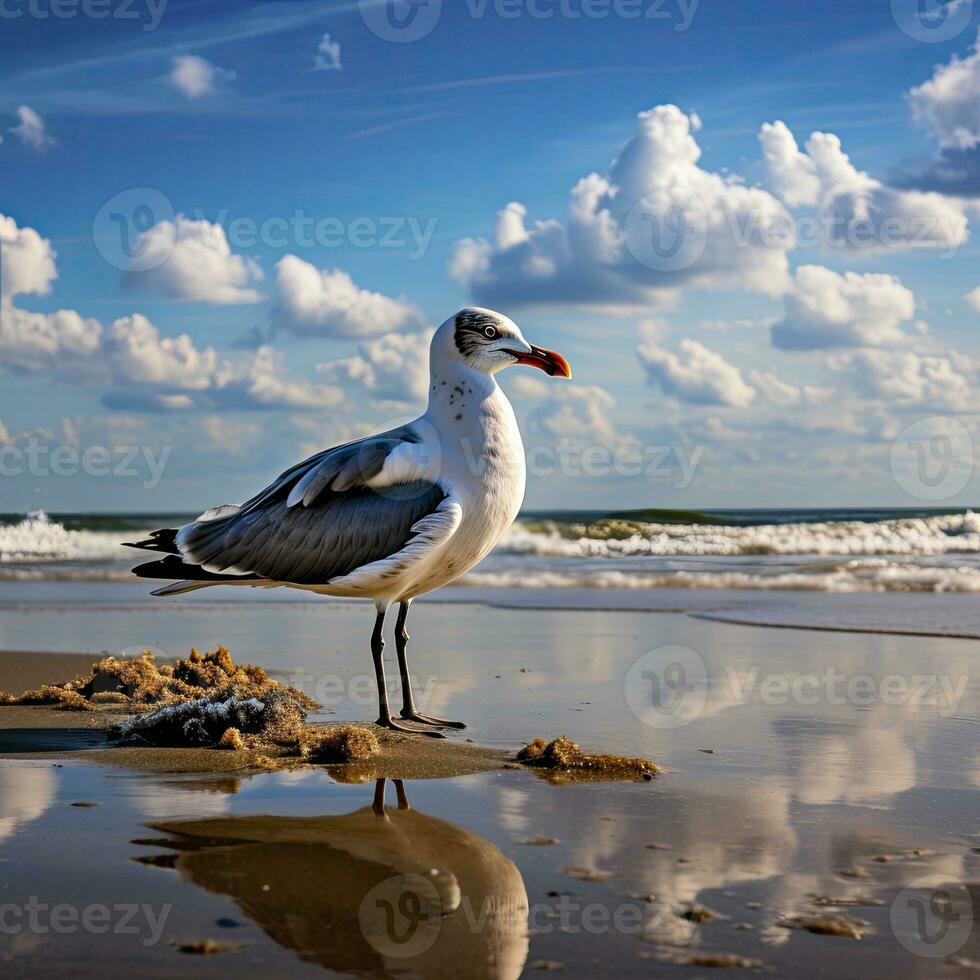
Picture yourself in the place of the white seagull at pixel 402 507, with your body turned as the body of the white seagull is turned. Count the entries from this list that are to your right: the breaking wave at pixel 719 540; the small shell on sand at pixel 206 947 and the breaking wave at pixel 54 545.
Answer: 1

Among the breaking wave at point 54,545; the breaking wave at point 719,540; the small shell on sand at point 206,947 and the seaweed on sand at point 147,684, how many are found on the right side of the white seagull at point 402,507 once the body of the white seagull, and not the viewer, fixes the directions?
1

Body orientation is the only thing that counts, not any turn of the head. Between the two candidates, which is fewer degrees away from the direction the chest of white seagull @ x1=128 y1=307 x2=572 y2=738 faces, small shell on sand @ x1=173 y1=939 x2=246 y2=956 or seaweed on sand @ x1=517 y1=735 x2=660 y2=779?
the seaweed on sand

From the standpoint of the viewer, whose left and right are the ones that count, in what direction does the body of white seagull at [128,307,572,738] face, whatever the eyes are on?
facing to the right of the viewer

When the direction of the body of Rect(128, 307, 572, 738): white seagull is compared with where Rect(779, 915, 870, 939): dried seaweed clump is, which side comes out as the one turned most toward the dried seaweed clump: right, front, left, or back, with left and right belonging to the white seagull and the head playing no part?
right

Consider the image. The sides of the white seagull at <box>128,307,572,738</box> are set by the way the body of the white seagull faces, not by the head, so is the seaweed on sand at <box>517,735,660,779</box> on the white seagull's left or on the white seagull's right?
on the white seagull's right

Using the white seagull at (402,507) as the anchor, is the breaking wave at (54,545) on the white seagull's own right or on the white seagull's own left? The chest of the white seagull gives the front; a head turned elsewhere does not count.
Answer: on the white seagull's own left

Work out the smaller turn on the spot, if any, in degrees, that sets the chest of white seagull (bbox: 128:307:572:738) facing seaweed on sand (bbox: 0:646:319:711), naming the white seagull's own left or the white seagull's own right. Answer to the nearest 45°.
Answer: approximately 135° to the white seagull's own left
